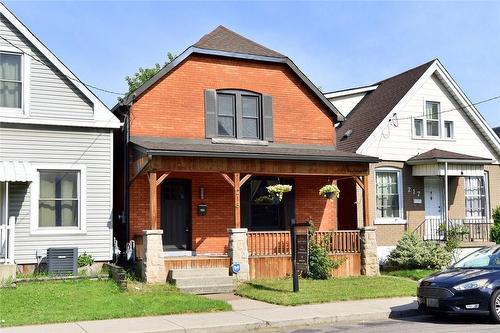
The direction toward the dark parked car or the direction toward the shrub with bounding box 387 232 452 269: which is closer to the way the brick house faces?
the dark parked car

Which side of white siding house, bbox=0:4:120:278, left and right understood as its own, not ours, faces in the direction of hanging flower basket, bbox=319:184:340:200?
left

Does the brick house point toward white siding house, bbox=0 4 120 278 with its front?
no

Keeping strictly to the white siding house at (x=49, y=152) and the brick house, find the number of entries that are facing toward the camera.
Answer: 2

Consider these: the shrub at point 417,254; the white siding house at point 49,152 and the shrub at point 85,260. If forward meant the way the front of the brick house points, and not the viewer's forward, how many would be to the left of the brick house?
1

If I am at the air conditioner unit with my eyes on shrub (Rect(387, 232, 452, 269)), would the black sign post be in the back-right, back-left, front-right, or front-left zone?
front-right

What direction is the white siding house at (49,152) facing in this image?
toward the camera

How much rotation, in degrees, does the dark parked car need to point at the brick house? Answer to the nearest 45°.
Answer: approximately 90° to its right

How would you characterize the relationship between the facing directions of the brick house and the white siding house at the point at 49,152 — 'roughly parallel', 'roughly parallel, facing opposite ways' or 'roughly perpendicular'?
roughly parallel

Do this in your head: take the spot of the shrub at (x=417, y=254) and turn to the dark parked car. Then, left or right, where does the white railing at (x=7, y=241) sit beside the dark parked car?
right

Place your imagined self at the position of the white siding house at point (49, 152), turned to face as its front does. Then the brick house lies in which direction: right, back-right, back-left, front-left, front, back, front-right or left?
left

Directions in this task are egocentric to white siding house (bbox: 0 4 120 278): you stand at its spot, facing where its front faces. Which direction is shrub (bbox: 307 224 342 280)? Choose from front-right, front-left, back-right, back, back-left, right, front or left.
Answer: left

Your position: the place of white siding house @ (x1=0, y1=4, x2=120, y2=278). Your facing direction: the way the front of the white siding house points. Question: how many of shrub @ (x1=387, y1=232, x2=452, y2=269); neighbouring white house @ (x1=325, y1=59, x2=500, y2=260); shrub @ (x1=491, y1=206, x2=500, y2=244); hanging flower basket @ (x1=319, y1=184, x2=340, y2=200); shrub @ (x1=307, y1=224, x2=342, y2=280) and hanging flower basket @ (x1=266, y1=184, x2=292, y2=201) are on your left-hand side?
6

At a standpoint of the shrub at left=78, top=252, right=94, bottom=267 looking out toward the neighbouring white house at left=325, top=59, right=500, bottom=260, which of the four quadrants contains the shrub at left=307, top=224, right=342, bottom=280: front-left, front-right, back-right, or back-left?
front-right

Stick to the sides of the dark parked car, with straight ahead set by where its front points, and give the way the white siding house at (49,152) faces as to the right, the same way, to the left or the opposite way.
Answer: to the left

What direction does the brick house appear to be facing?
toward the camera

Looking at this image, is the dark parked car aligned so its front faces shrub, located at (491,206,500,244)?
no

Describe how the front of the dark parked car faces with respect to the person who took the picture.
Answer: facing the viewer and to the left of the viewer

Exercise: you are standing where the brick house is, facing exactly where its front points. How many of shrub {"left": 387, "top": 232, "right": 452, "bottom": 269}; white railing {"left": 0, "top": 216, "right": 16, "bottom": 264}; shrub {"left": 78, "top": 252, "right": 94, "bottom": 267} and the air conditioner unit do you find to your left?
1

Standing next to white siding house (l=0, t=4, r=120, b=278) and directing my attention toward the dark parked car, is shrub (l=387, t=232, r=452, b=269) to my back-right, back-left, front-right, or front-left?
front-left

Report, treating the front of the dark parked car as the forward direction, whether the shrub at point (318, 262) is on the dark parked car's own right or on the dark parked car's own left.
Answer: on the dark parked car's own right
